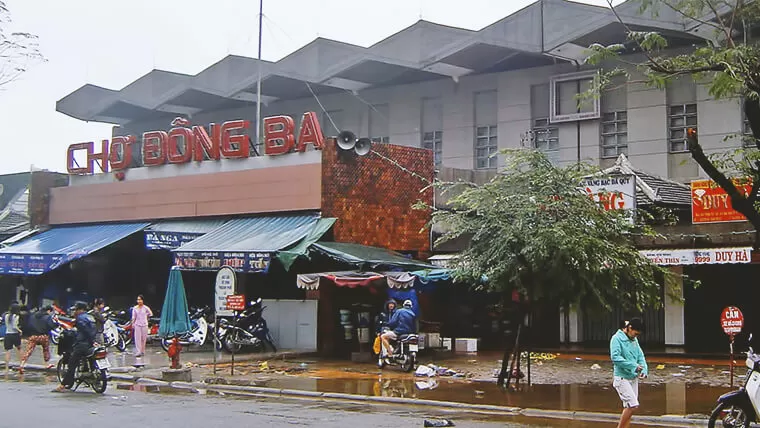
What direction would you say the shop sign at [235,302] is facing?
toward the camera

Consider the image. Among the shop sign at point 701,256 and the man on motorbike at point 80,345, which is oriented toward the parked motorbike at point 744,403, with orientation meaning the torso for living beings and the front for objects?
the shop sign

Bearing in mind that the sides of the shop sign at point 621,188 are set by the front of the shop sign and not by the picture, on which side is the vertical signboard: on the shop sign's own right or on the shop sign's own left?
on the shop sign's own right

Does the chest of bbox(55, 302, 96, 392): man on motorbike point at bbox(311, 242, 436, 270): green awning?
no

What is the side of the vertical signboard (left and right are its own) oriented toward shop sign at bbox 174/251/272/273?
back

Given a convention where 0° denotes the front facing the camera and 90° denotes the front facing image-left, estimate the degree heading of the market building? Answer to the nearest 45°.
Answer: approximately 45°

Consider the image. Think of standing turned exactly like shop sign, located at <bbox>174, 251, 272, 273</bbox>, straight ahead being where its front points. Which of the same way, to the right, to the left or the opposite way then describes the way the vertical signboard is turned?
the same way

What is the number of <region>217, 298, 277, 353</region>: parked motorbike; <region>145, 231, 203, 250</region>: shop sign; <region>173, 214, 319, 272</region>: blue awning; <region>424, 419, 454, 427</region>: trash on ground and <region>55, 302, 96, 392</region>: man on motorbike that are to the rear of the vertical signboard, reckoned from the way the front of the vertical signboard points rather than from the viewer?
3

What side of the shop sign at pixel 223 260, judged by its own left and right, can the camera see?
front

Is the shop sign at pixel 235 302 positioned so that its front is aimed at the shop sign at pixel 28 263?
no

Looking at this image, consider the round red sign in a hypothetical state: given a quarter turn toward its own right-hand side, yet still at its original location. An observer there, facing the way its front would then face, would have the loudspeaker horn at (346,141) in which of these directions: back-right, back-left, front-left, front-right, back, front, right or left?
front-right

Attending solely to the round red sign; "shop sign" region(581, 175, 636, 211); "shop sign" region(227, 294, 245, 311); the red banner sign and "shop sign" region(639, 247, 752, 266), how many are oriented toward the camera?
5

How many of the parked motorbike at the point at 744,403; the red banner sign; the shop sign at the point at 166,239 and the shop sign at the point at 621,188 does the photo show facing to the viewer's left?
1

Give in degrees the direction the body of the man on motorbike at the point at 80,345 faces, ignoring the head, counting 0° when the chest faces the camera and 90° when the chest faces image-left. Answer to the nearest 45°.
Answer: approximately 90°

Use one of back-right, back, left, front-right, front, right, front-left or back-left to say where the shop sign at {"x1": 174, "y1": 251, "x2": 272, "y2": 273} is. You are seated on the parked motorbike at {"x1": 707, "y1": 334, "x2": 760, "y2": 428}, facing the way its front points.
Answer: front-right

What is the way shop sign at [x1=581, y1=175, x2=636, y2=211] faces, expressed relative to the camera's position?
facing the viewer

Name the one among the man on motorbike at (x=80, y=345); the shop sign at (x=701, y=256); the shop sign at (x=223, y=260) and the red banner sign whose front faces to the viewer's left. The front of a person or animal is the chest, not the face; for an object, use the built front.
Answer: the man on motorbike

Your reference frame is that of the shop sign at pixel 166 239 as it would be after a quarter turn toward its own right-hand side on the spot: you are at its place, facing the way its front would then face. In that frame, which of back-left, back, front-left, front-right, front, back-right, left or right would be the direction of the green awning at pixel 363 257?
back-left
